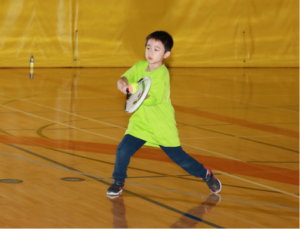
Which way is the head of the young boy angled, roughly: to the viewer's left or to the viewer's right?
to the viewer's left

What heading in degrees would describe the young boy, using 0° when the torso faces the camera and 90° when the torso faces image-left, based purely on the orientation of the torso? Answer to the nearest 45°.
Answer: approximately 45°

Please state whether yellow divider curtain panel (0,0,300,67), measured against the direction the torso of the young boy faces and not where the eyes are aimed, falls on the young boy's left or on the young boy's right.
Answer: on the young boy's right
